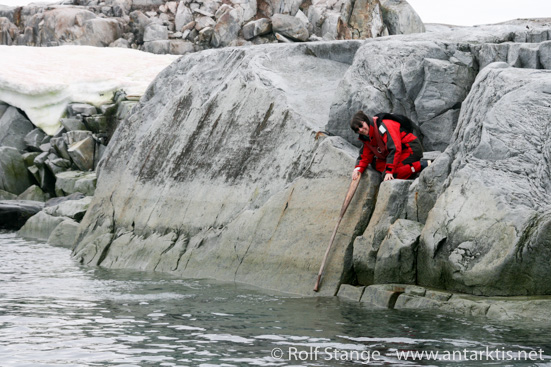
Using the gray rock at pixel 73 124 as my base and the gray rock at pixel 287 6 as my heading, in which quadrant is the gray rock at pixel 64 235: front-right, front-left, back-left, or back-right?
back-right

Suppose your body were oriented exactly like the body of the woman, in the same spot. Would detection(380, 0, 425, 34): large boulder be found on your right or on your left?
on your right

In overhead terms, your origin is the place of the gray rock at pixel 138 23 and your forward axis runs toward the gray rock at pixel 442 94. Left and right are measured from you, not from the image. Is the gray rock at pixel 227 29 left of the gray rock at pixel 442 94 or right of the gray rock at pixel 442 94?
left

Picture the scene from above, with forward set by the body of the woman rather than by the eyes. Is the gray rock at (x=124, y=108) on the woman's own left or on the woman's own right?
on the woman's own right

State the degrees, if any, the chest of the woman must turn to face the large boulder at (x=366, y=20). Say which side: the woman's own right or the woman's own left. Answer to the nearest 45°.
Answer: approximately 135° to the woman's own right

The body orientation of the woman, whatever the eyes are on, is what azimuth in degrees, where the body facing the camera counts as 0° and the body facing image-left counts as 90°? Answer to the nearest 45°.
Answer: approximately 45°

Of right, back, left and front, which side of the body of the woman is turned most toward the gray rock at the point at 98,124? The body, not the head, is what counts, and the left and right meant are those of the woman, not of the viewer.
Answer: right

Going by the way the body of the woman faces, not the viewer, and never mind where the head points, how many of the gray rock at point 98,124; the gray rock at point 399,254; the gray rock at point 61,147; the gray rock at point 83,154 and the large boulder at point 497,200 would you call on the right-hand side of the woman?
3

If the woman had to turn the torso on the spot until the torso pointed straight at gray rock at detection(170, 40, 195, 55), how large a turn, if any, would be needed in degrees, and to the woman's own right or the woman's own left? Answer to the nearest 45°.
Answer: approximately 135° to the woman's own right

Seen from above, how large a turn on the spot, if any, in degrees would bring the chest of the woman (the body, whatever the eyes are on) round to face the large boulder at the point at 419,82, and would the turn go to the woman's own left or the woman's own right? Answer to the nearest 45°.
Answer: approximately 135° to the woman's own right

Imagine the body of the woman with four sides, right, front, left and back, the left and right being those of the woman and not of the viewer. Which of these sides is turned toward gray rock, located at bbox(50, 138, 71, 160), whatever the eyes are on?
right

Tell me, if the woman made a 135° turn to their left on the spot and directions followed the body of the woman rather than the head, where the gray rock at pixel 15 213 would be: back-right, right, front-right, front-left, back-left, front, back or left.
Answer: back-left
